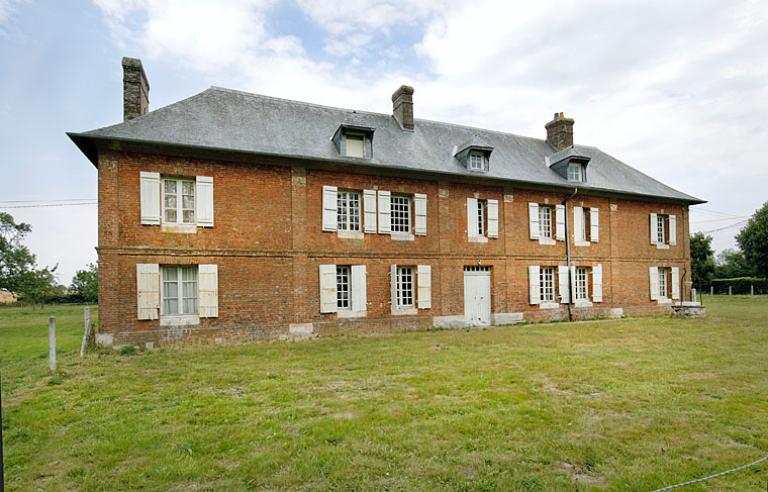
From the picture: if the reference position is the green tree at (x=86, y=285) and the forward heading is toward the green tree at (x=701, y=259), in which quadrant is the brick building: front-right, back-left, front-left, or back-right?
front-right

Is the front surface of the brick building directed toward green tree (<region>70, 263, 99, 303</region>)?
no

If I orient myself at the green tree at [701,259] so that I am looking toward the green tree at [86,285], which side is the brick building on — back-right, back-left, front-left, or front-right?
front-left

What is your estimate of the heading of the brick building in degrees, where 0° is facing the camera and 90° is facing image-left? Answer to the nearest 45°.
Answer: approximately 315°

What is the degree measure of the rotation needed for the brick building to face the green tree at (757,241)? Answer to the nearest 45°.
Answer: approximately 90° to its left

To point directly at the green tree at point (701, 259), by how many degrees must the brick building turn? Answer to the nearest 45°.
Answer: approximately 90° to its left

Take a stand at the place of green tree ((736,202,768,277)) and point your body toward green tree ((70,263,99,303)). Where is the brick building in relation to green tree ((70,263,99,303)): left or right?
left
